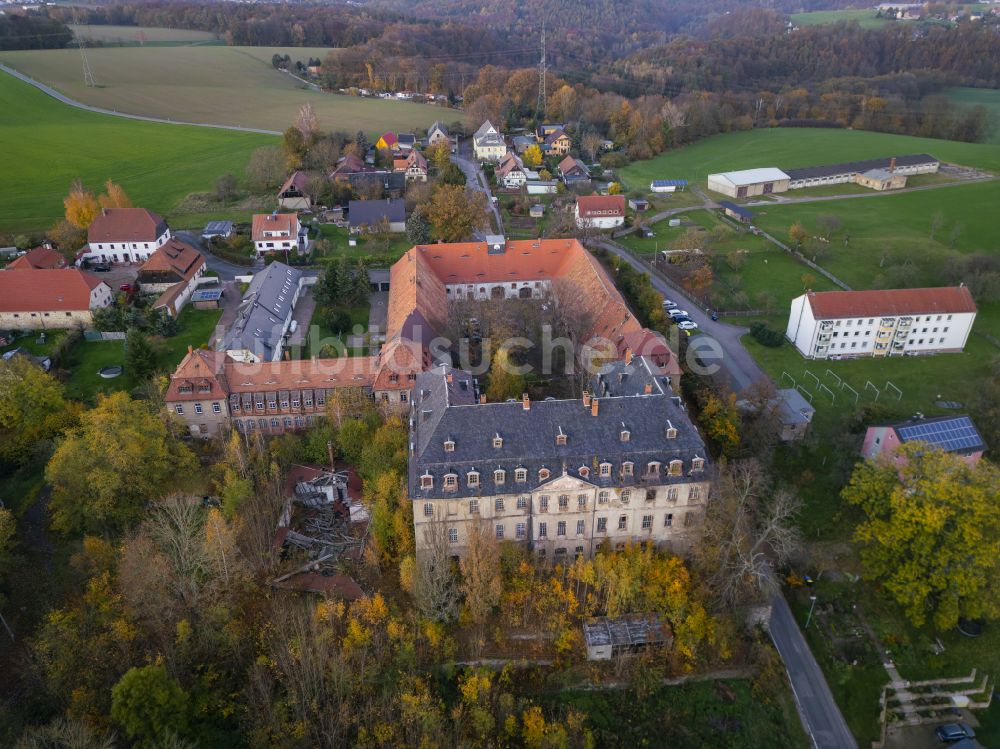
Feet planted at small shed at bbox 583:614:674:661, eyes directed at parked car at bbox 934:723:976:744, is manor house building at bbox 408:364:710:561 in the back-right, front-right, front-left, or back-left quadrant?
back-left

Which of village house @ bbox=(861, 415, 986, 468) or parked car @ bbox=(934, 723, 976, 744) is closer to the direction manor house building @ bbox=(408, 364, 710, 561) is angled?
the parked car

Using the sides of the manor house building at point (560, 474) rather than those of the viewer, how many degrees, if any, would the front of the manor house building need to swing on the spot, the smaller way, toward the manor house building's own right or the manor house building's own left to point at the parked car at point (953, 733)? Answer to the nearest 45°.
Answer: approximately 45° to the manor house building's own left

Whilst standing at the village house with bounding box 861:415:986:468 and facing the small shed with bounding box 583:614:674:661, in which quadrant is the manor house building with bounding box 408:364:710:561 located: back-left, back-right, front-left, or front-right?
front-right

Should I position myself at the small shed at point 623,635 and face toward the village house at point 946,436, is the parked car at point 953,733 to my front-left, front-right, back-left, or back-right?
front-right

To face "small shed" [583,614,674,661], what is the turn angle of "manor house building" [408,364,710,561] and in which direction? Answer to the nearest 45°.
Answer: approximately 45° to its left

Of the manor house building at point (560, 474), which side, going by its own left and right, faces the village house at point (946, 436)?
left

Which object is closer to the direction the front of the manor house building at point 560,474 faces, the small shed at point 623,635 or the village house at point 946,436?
the small shed

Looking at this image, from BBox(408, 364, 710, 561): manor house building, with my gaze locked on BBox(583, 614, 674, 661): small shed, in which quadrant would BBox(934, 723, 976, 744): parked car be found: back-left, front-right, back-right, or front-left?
front-left

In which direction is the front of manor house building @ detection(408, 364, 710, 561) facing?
toward the camera

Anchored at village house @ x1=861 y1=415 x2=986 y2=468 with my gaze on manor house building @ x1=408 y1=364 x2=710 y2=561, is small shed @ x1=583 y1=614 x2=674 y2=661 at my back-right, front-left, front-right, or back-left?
front-left

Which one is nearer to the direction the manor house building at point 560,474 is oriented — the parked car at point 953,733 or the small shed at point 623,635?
the small shed
